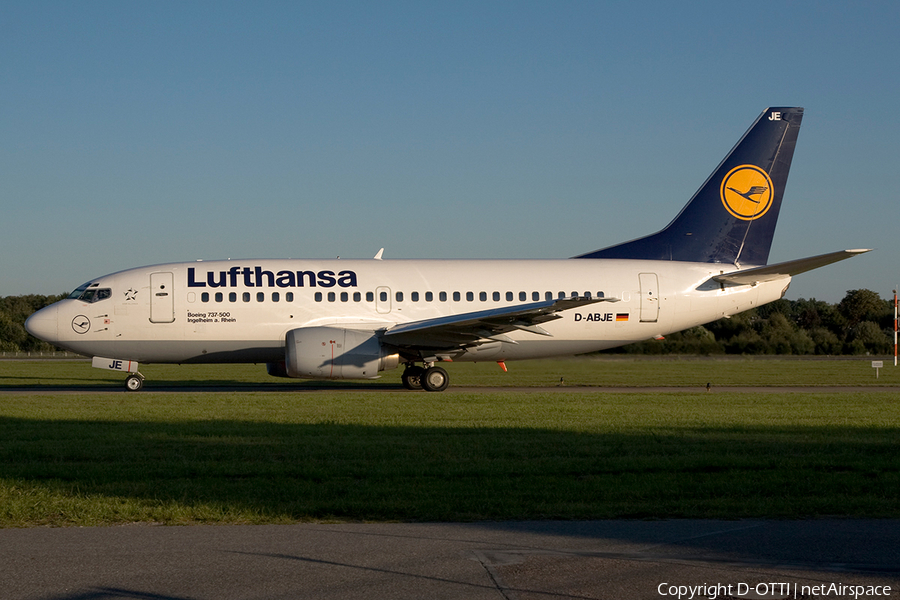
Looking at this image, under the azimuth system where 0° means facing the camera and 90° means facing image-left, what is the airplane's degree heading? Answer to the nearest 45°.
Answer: approximately 90°
